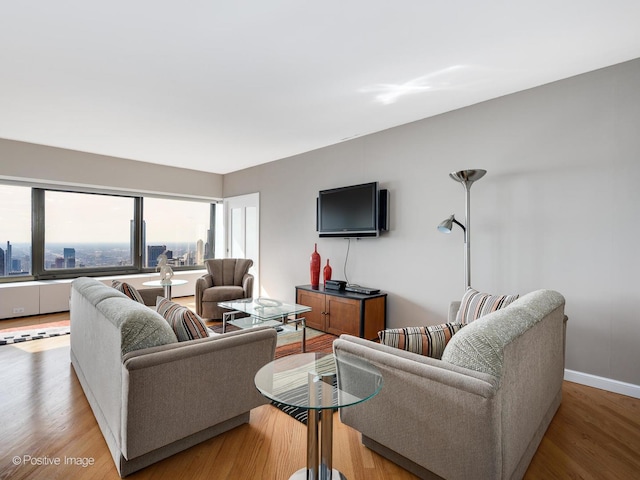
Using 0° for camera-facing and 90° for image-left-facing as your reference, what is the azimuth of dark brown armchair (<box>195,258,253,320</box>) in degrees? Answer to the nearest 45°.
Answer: approximately 0°

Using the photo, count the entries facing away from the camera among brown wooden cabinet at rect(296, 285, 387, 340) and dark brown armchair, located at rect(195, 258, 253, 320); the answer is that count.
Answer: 0

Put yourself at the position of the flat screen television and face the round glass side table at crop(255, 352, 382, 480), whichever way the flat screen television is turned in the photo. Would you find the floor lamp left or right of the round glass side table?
left

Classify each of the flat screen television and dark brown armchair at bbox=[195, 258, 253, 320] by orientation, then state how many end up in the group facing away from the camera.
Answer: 0

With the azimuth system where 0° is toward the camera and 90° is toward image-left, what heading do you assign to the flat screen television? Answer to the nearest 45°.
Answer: approximately 45°

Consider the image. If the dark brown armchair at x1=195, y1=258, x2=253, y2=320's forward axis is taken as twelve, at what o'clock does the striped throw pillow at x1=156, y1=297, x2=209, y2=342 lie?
The striped throw pillow is roughly at 12 o'clock from the dark brown armchair.

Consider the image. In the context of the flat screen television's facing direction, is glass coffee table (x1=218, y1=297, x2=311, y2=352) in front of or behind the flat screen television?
in front
